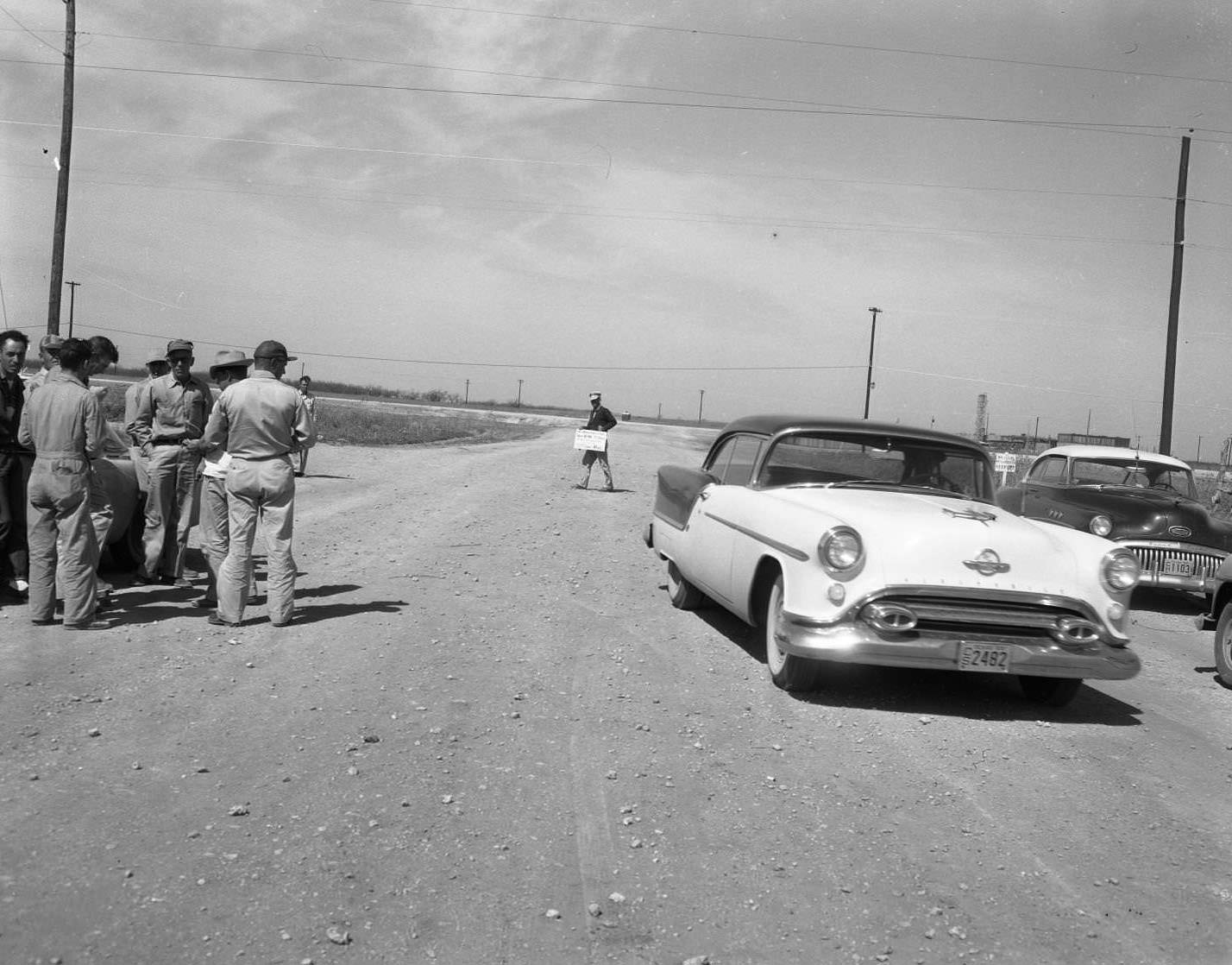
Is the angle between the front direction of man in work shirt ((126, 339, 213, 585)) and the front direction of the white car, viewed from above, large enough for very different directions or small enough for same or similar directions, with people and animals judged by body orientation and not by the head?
same or similar directions

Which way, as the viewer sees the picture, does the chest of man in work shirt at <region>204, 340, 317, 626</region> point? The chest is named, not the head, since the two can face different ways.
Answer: away from the camera

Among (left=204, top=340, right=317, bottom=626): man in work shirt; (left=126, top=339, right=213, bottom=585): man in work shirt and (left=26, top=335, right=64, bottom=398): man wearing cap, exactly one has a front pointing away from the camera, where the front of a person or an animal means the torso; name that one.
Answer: (left=204, top=340, right=317, bottom=626): man in work shirt

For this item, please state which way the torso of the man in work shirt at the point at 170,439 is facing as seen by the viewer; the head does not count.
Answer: toward the camera

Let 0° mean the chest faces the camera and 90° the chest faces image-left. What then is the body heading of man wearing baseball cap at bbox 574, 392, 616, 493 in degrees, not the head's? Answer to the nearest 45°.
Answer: approximately 45°

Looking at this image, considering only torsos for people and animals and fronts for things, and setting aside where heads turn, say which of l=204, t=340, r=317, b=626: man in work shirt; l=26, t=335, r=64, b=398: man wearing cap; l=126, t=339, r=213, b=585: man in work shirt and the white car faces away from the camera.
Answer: l=204, t=340, r=317, b=626: man in work shirt

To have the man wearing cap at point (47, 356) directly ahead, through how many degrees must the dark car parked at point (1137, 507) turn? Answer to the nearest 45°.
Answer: approximately 90° to its right

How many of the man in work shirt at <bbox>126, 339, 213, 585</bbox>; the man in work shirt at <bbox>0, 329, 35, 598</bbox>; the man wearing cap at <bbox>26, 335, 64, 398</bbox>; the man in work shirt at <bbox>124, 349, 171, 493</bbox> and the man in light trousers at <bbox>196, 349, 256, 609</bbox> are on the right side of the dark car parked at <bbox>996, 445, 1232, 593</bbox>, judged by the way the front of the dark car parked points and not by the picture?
5

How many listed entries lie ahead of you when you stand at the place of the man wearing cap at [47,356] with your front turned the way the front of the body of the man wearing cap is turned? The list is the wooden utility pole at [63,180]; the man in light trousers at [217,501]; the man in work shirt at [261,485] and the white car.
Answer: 3

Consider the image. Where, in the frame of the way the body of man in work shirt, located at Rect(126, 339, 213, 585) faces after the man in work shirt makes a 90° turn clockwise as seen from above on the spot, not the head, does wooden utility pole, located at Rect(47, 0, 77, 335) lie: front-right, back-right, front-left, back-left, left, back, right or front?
right

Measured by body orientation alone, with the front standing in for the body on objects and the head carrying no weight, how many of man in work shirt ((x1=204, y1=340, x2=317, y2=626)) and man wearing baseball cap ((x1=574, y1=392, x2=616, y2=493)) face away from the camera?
1

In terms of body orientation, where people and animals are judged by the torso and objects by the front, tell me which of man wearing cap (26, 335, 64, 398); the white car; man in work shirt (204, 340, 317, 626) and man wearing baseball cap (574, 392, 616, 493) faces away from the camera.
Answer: the man in work shirt

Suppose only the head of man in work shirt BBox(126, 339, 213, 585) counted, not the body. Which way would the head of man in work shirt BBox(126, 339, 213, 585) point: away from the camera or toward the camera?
toward the camera

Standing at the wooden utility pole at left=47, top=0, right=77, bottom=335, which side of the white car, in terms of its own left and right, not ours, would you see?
back

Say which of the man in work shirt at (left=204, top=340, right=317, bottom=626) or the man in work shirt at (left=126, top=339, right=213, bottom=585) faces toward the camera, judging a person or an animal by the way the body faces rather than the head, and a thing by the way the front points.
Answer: the man in work shirt at (left=126, top=339, right=213, bottom=585)
